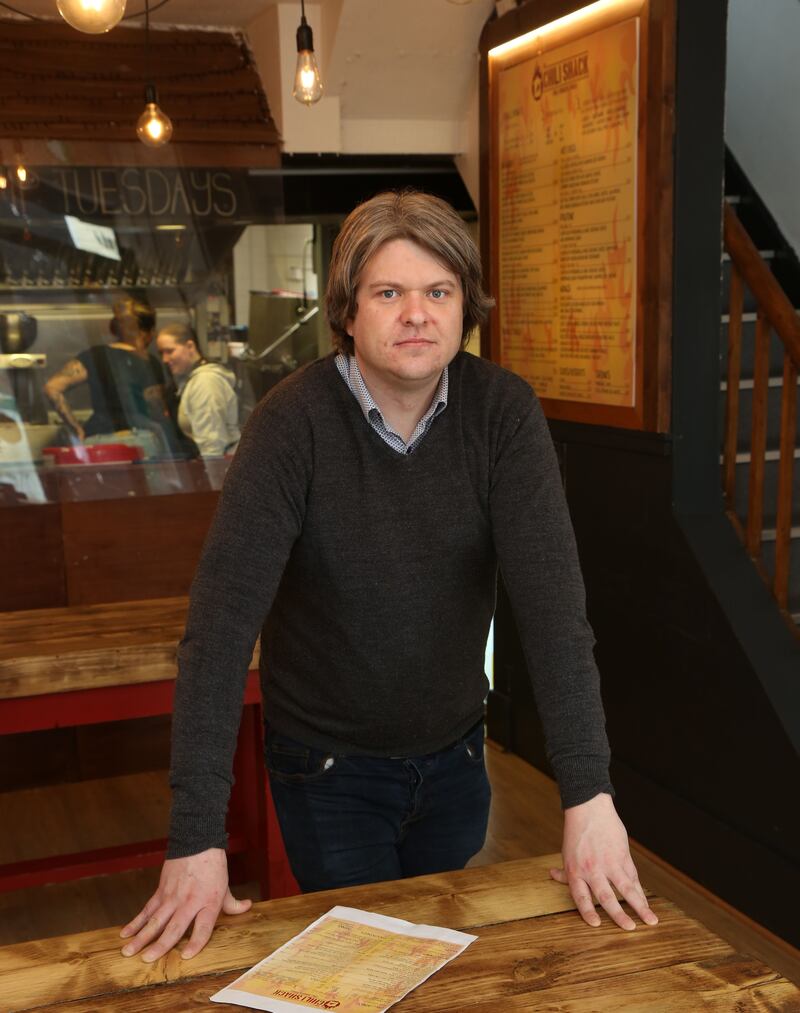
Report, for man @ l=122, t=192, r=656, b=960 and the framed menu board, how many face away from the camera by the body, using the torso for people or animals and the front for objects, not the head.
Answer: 0

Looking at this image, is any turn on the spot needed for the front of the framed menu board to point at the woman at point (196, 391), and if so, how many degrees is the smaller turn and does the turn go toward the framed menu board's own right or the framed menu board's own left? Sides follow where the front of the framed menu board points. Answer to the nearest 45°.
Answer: approximately 90° to the framed menu board's own right

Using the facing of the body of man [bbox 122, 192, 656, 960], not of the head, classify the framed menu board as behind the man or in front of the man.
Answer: behind

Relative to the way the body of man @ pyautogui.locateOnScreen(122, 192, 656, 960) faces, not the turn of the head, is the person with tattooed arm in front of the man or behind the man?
behind

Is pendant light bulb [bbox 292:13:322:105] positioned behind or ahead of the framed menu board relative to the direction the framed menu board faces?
ahead

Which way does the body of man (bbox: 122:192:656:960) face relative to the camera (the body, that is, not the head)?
toward the camera

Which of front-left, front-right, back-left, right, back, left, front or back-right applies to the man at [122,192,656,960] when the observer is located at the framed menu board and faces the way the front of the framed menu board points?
front-left

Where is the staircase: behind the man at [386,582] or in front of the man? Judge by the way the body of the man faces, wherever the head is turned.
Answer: behind

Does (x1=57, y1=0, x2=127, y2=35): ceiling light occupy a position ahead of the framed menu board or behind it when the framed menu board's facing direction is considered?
ahead

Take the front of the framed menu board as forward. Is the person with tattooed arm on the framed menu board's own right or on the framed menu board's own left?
on the framed menu board's own right

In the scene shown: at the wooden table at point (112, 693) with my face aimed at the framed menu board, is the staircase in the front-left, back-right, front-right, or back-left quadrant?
front-right

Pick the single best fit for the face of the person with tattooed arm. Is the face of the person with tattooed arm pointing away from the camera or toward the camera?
away from the camera
